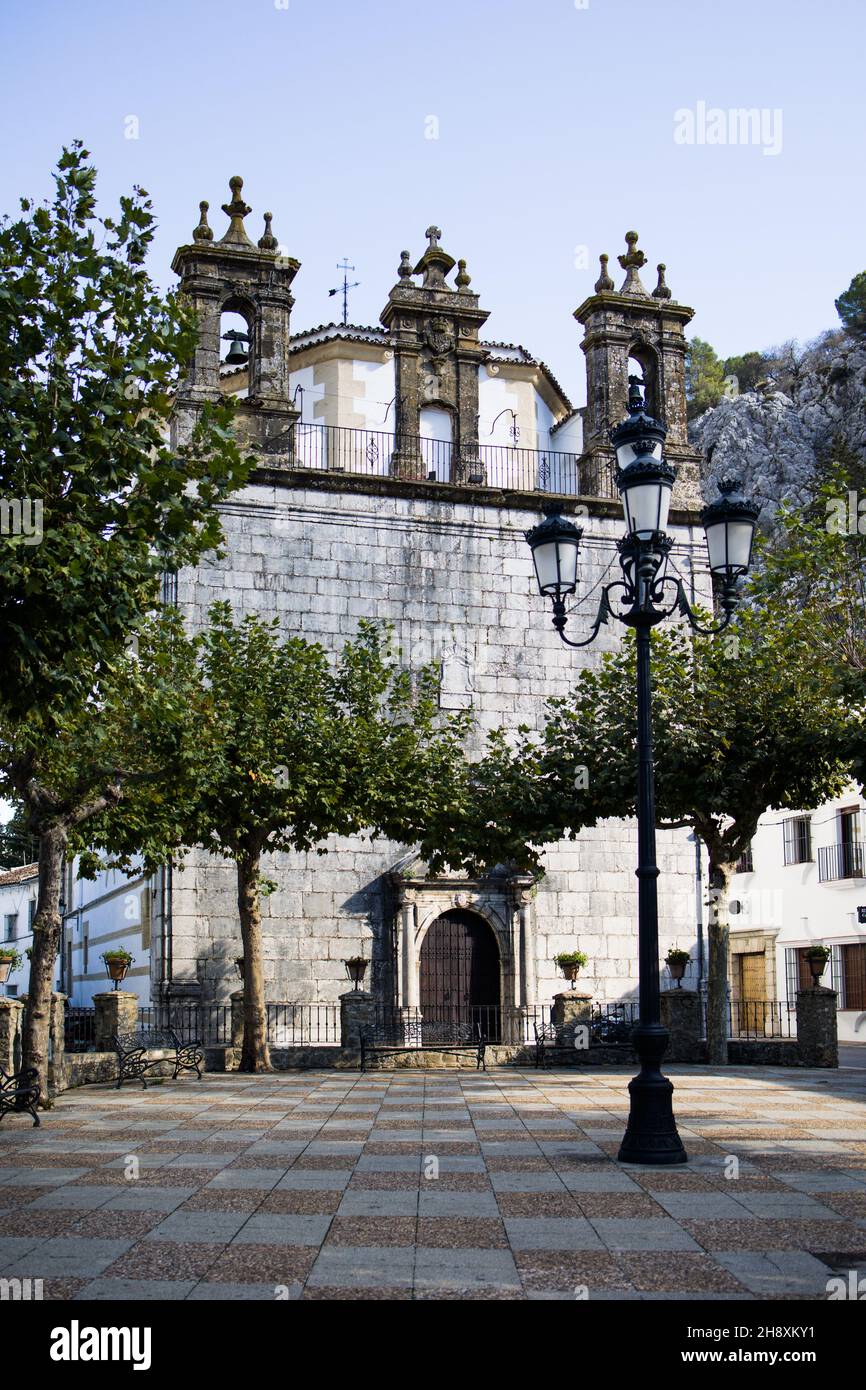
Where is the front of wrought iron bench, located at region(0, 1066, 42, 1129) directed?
to the viewer's right

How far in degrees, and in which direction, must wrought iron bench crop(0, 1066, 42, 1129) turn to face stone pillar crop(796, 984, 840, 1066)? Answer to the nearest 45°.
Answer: approximately 45° to its left

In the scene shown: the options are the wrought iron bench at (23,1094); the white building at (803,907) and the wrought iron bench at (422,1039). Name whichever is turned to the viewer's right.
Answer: the wrought iron bench at (23,1094)
